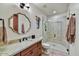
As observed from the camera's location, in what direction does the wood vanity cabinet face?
facing the viewer and to the right of the viewer
